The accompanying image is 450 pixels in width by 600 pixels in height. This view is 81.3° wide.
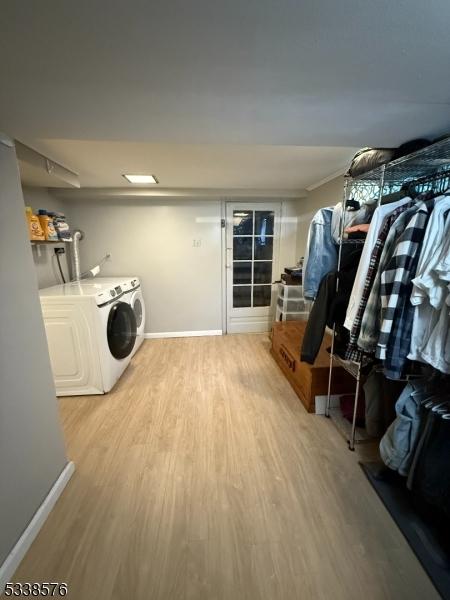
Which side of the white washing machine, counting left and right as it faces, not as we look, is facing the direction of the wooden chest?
front

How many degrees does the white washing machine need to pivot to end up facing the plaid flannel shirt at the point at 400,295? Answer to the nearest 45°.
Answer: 0° — it already faces it

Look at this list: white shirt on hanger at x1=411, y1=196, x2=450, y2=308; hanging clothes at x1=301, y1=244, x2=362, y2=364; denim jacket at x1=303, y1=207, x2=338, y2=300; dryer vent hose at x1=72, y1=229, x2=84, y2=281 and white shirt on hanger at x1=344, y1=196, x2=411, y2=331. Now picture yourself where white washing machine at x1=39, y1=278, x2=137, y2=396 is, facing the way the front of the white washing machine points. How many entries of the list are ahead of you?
4

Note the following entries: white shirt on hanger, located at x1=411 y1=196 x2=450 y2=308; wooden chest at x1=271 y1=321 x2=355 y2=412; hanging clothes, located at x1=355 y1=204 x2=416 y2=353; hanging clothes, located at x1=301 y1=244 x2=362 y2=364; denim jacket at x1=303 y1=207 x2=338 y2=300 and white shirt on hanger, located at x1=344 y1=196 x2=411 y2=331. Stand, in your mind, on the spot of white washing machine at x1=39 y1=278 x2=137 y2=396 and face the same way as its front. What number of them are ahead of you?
6

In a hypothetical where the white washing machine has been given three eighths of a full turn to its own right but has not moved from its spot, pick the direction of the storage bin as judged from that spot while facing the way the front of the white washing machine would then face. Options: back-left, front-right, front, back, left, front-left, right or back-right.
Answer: back

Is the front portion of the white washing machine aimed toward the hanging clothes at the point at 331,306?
yes

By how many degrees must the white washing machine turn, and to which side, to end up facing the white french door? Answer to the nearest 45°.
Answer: approximately 45° to its left

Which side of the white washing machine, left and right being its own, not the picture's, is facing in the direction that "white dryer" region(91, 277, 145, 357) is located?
left

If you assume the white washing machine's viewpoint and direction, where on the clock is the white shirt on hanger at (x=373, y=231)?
The white shirt on hanger is roughly at 12 o'clock from the white washing machine.

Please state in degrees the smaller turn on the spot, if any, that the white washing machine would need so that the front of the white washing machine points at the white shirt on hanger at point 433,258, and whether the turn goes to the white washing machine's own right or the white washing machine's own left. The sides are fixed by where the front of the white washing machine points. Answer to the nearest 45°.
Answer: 0° — it already faces it

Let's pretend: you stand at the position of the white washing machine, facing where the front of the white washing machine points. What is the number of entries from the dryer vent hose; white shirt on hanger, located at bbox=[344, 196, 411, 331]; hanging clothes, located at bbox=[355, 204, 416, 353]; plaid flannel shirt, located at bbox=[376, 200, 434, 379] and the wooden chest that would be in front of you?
4

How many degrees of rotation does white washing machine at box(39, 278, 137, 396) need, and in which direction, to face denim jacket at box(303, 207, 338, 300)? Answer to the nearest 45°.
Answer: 0° — it already faces it

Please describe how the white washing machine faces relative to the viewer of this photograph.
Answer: facing the viewer and to the right of the viewer
